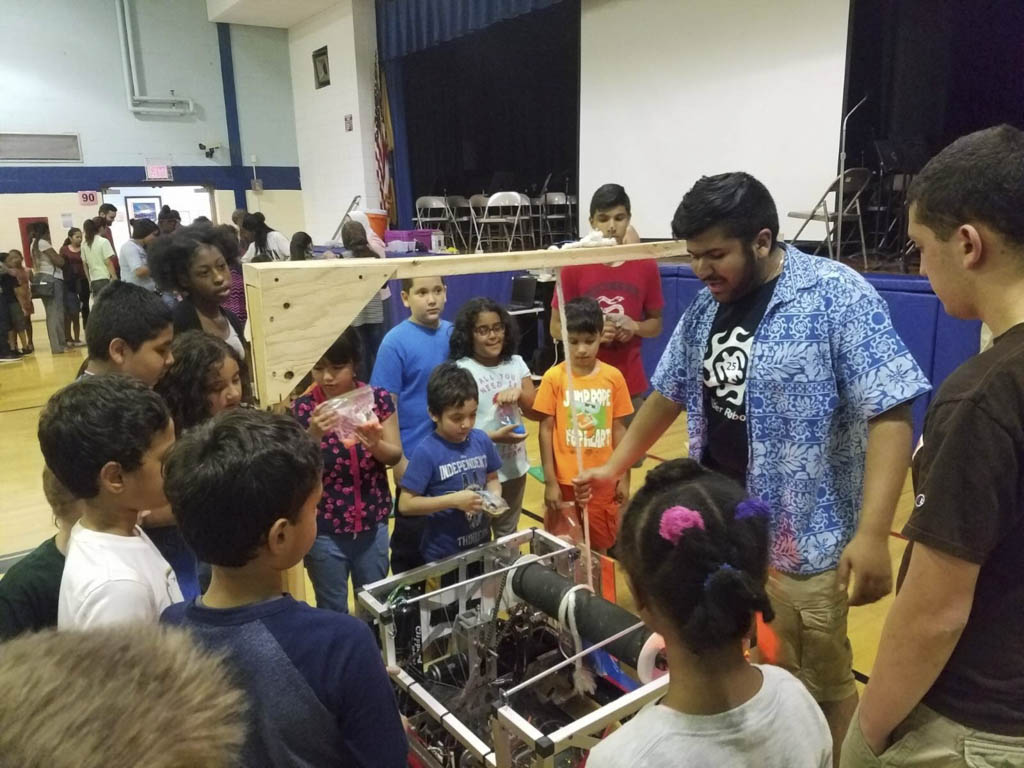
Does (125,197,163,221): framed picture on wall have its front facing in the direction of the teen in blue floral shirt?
yes

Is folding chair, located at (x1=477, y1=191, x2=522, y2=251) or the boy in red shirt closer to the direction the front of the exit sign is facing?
the boy in red shirt

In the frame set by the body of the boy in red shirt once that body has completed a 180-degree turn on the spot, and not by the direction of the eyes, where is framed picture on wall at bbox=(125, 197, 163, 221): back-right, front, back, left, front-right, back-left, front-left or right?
front-left

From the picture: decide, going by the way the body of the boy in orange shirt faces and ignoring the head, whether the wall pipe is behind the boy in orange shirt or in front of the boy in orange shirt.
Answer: behind

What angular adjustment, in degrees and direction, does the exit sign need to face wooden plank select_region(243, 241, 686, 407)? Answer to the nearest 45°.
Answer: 0° — it already faces it

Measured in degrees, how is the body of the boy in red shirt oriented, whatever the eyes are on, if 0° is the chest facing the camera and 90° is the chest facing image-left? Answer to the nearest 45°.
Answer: approximately 0°

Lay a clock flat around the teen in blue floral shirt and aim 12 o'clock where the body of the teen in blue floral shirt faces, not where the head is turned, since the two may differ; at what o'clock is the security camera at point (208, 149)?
The security camera is roughly at 3 o'clock from the teen in blue floral shirt.
